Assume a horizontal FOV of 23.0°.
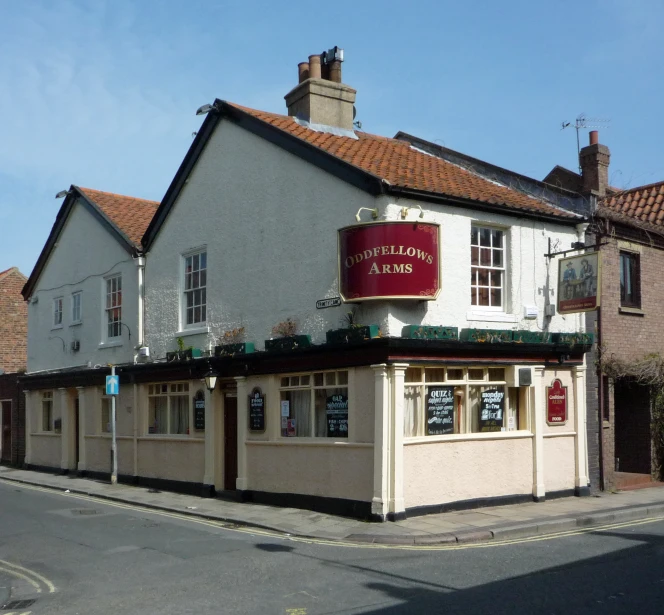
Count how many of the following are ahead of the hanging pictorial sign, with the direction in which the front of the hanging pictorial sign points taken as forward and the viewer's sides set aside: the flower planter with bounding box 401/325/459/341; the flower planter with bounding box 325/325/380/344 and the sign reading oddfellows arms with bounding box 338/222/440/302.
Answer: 3

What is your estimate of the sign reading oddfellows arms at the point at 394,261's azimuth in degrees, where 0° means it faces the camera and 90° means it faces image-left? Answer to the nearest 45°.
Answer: approximately 0°

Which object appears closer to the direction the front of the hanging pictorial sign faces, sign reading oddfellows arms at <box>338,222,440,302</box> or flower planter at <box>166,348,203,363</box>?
the sign reading oddfellows arms

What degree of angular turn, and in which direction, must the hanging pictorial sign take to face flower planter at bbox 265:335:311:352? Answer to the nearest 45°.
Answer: approximately 45° to its right

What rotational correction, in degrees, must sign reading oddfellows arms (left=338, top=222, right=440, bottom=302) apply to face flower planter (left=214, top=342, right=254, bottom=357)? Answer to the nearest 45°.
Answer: approximately 135° to its right

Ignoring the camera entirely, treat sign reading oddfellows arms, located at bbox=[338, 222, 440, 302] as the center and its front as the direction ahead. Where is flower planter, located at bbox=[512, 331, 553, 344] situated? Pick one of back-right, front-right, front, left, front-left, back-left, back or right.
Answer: back-left

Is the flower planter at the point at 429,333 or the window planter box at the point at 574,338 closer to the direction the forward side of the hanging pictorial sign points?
the flower planter
